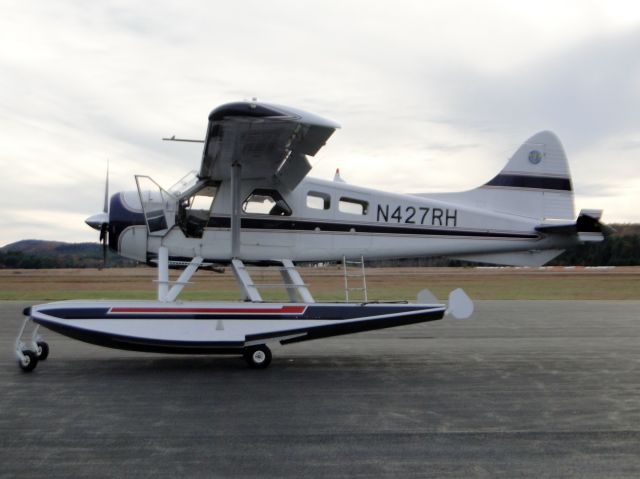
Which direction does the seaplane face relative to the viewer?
to the viewer's left
